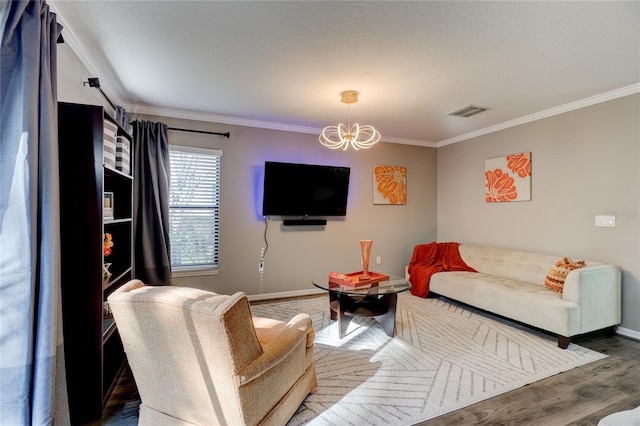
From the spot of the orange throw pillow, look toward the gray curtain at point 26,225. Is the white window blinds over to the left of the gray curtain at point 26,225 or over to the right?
right

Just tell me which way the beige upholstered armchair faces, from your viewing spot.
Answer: facing away from the viewer and to the right of the viewer

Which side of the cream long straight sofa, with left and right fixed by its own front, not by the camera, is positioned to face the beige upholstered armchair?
front

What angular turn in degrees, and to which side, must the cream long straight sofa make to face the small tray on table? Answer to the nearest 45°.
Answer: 0° — it already faces it

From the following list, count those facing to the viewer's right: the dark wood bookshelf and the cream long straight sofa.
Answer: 1

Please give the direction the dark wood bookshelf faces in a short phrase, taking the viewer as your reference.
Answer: facing to the right of the viewer

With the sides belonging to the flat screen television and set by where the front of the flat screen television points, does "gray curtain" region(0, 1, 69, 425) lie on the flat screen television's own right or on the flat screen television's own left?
on the flat screen television's own right

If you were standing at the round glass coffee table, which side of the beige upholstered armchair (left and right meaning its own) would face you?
front

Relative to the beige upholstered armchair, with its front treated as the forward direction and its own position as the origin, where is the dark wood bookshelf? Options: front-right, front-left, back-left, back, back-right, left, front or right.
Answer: left

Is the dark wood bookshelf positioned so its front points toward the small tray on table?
yes
